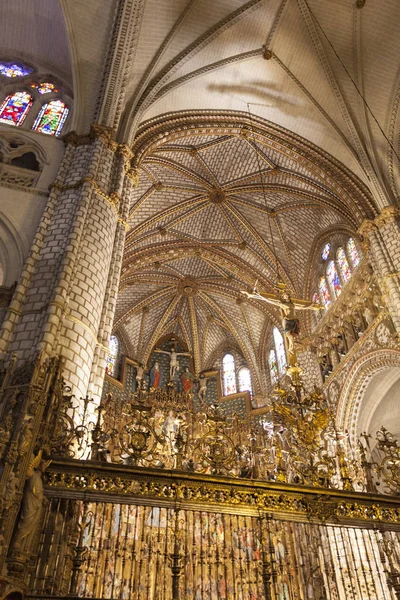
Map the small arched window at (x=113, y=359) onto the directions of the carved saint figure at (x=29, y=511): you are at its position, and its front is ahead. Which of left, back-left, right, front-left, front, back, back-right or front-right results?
back-left

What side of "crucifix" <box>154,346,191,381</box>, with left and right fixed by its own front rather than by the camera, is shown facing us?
front

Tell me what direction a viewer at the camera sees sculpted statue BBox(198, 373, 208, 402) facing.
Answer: facing the viewer and to the left of the viewer

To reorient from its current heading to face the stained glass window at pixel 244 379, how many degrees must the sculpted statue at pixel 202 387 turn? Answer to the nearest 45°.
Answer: approximately 135° to its left

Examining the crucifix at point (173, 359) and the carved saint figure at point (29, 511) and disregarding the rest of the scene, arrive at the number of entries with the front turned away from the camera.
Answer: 0

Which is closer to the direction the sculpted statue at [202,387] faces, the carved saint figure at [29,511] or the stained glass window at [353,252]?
the carved saint figure

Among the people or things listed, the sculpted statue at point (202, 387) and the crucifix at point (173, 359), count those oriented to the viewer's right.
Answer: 0

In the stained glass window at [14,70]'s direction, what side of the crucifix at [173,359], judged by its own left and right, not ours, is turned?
front

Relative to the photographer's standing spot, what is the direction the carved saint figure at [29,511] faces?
facing the viewer and to the right of the viewer

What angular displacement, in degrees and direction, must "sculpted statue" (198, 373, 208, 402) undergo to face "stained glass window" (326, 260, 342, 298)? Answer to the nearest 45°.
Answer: approximately 90° to its left

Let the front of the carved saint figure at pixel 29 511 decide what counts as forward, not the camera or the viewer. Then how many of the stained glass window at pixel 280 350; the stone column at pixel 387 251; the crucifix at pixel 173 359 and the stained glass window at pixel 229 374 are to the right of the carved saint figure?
0

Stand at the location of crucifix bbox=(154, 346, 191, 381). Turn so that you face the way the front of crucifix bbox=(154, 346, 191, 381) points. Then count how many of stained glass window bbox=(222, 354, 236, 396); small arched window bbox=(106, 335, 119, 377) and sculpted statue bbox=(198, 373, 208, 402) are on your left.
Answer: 2

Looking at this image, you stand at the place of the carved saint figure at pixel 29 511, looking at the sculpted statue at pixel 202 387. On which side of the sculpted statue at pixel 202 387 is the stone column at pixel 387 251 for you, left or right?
right
